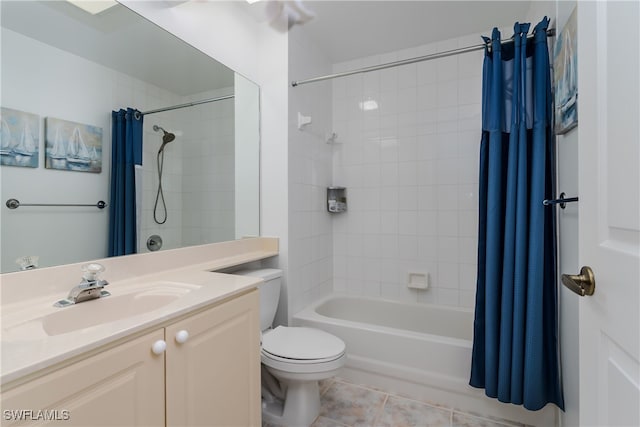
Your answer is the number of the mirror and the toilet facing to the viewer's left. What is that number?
0

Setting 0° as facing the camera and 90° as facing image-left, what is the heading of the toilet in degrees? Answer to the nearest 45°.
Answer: approximately 315°

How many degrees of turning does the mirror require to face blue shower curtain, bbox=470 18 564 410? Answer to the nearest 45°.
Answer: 0° — it already faces it

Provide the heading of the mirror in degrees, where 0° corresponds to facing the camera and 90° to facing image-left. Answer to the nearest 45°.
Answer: approximately 315°

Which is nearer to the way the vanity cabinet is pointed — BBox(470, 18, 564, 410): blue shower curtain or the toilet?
the blue shower curtain

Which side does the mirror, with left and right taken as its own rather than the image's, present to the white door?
front

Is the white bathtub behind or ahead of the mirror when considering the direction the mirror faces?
ahead

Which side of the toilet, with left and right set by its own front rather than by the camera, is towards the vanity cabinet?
right

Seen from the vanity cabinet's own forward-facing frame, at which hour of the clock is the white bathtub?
The white bathtub is roughly at 10 o'clock from the vanity cabinet.

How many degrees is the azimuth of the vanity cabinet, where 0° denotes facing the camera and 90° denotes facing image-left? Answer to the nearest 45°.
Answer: approximately 315°
